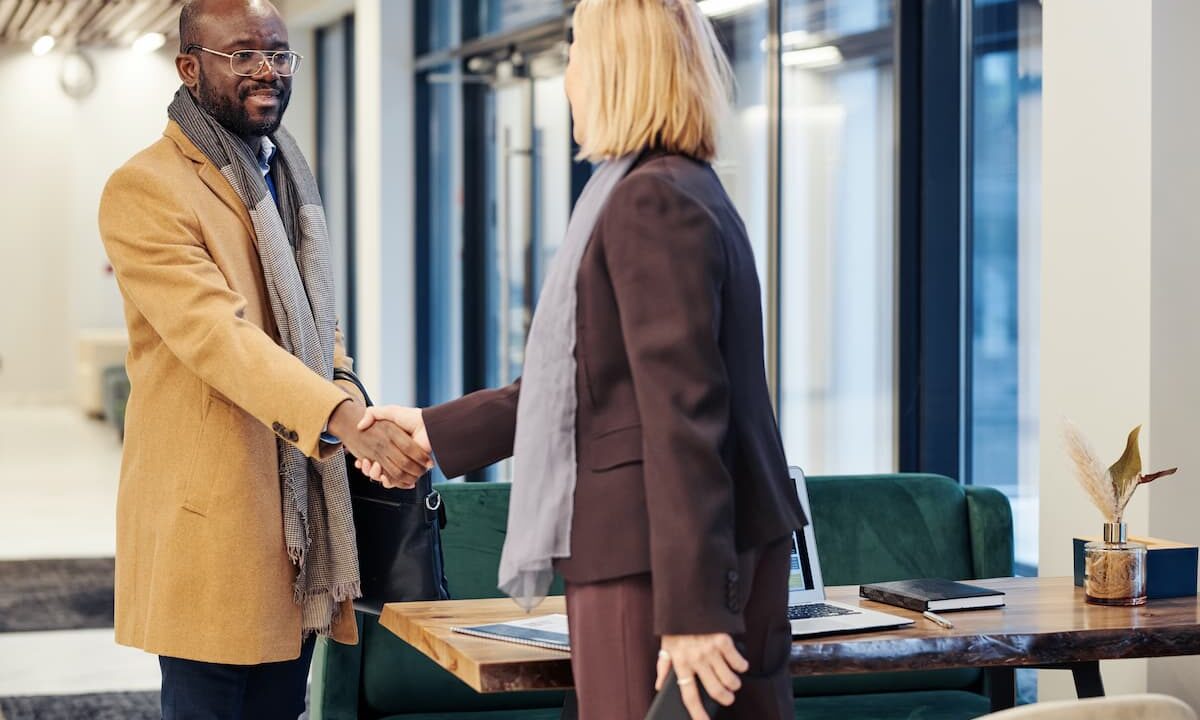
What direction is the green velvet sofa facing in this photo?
toward the camera

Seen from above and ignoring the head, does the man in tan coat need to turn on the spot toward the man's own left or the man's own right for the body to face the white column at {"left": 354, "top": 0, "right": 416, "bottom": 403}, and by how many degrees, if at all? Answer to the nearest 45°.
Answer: approximately 135° to the man's own left

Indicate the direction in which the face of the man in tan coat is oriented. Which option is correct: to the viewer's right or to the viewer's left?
to the viewer's right

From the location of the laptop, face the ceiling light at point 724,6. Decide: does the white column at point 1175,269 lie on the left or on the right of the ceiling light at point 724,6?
right

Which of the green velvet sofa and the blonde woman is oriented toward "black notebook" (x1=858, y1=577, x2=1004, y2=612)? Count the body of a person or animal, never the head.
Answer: the green velvet sofa

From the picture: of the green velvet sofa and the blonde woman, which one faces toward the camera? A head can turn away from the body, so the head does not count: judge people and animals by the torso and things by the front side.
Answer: the green velvet sofa

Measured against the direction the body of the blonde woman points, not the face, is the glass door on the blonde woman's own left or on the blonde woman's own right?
on the blonde woman's own right

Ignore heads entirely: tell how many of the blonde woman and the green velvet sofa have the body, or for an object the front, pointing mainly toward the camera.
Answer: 1

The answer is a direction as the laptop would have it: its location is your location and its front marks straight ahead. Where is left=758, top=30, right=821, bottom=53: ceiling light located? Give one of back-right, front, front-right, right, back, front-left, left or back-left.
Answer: back-left

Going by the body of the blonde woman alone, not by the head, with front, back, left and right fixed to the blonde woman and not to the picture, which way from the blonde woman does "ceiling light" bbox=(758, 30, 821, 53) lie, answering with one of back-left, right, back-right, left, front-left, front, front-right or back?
right

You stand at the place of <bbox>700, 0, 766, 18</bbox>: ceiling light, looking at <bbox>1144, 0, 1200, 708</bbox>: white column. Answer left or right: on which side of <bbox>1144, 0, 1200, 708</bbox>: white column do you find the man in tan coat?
right

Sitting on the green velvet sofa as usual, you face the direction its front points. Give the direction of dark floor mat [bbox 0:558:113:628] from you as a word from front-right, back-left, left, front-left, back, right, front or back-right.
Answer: back-right

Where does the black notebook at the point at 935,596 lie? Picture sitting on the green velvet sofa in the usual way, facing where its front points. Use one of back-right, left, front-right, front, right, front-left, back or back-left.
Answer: front

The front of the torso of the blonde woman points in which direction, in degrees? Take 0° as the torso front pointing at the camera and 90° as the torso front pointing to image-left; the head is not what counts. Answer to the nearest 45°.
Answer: approximately 90°

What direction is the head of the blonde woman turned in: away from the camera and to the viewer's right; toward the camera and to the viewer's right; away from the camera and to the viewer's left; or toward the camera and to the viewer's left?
away from the camera and to the viewer's left

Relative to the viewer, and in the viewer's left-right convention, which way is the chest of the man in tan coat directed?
facing the viewer and to the right of the viewer
